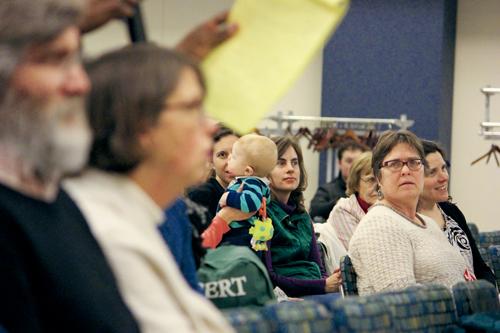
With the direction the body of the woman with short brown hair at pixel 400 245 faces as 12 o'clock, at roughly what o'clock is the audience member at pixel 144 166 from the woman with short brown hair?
The audience member is roughly at 2 o'clock from the woman with short brown hair.

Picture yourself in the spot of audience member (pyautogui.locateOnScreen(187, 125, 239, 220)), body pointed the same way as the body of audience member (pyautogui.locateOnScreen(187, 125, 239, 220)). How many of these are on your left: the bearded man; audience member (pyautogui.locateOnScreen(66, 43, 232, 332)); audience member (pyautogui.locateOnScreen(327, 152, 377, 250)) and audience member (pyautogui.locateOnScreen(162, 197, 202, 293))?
1

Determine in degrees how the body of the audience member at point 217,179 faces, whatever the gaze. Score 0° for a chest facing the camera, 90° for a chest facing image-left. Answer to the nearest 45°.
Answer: approximately 315°

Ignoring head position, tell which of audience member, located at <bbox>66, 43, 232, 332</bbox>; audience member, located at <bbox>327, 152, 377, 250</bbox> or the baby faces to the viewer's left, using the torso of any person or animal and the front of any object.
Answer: the baby

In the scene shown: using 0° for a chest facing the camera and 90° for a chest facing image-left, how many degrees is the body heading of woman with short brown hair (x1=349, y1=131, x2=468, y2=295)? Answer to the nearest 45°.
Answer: approximately 315°

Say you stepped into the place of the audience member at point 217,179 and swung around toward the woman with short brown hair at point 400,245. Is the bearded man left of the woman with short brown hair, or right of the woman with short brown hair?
right

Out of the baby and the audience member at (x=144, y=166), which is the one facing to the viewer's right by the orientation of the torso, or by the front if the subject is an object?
the audience member

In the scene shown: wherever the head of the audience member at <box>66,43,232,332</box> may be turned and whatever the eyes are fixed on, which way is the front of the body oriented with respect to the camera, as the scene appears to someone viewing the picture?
to the viewer's right

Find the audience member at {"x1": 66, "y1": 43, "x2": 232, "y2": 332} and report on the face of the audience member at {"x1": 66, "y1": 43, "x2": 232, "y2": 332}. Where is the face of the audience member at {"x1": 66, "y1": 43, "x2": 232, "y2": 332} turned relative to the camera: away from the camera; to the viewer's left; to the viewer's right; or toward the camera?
to the viewer's right
